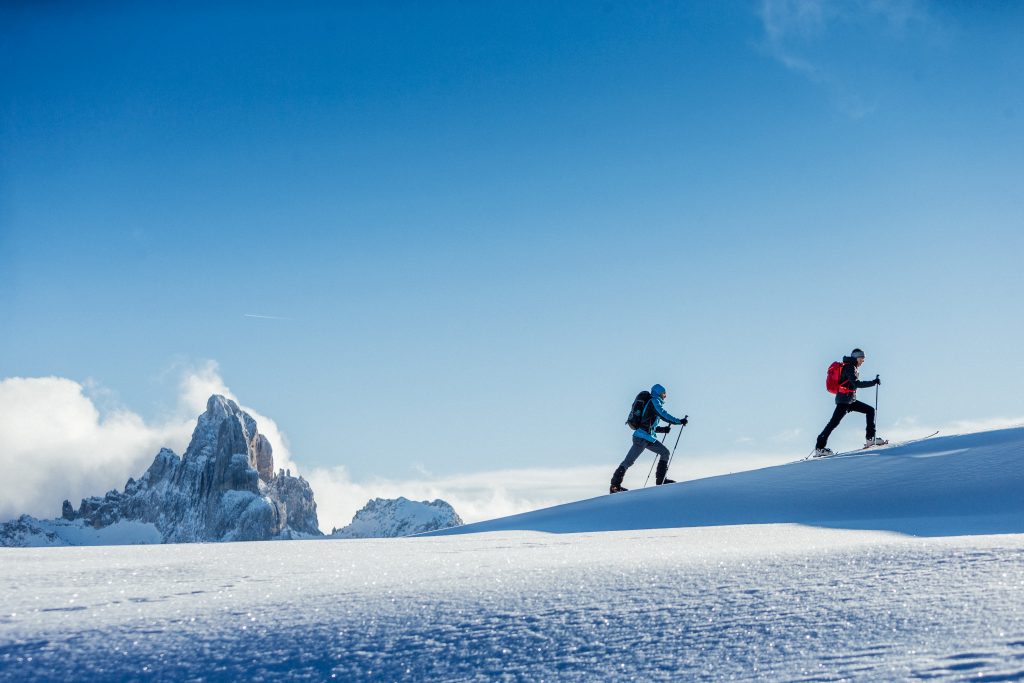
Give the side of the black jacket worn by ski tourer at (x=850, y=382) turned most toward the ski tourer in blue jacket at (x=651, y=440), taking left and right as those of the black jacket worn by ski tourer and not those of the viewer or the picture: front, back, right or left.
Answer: back

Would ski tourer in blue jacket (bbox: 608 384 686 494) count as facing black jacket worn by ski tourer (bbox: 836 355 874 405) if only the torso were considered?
yes

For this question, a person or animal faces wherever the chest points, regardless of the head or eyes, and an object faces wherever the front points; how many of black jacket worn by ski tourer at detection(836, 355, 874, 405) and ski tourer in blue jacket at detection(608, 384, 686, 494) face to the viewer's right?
2

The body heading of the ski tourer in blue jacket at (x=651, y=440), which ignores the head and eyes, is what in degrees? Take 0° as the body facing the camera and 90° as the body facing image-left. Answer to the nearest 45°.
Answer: approximately 270°

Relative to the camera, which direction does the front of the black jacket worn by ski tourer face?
to the viewer's right
